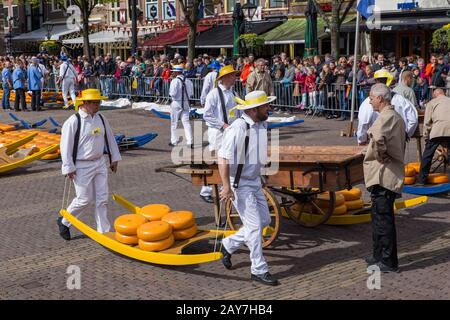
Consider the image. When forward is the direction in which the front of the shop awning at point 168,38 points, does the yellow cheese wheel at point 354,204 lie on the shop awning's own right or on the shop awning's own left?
on the shop awning's own left

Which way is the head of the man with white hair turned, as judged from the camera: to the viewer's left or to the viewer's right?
to the viewer's left

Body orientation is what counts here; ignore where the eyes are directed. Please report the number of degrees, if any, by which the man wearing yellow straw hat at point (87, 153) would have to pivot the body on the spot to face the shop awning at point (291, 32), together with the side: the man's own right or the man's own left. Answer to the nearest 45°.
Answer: approximately 135° to the man's own left

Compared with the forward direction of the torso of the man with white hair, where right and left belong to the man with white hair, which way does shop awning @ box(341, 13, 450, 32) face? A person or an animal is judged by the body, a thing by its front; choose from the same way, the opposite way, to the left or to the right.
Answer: to the left

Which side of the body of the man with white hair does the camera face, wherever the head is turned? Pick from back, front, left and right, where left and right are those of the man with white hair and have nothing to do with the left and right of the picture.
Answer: left

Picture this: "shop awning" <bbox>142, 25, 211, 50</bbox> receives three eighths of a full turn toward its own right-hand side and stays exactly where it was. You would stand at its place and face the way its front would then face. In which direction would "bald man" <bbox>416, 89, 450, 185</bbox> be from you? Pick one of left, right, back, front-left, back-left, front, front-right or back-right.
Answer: back

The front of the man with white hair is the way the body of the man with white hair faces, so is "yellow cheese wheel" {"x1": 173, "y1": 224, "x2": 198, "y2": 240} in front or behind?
in front

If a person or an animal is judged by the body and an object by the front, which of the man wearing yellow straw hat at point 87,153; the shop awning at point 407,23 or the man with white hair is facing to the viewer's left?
the man with white hair

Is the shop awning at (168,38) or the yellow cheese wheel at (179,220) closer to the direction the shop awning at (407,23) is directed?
the yellow cheese wheel

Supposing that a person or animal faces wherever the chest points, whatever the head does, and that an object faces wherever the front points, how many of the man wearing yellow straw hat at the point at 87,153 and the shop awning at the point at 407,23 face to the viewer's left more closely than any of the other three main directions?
0

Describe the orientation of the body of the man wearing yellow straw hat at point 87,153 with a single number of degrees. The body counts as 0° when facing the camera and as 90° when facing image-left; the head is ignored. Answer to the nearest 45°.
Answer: approximately 315°
